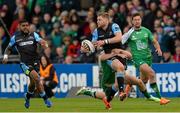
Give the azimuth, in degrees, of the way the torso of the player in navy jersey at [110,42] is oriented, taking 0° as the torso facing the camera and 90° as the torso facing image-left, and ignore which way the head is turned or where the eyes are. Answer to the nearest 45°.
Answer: approximately 45°

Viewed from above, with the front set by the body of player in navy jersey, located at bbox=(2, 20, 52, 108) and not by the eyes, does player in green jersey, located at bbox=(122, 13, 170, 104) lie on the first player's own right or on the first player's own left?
on the first player's own left

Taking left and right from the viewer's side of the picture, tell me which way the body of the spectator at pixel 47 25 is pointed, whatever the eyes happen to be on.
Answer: facing the viewer
